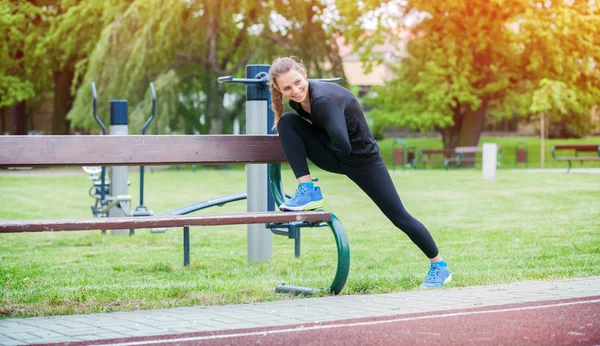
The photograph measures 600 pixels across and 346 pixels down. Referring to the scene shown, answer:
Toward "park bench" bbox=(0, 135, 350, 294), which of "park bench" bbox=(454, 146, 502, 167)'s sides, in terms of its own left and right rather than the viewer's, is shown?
front

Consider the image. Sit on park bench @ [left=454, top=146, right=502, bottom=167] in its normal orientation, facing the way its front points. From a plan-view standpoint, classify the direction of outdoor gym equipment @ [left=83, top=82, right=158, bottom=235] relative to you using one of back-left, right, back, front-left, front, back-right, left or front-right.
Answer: front

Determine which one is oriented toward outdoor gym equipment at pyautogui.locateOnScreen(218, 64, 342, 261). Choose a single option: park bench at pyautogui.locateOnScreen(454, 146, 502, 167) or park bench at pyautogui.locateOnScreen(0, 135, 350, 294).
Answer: park bench at pyautogui.locateOnScreen(454, 146, 502, 167)

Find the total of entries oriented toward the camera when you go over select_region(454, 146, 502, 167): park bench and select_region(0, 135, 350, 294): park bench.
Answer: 2

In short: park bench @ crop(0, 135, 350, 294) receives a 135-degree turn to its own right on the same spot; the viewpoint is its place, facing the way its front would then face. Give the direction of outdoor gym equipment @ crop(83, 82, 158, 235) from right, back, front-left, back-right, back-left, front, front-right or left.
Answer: front-right

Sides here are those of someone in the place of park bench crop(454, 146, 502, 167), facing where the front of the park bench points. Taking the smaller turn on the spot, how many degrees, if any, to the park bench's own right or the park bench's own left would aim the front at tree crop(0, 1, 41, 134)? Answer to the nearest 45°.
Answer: approximately 90° to the park bench's own right

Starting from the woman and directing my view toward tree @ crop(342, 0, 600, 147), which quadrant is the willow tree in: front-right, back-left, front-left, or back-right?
front-left

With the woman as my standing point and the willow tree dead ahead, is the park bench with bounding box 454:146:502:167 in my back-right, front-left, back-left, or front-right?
front-right

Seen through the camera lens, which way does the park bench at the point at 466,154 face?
facing the viewer

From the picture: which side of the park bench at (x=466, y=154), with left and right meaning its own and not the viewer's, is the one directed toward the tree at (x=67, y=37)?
right

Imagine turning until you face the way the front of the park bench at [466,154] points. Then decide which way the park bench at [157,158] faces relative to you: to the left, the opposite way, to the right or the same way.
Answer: the same way
